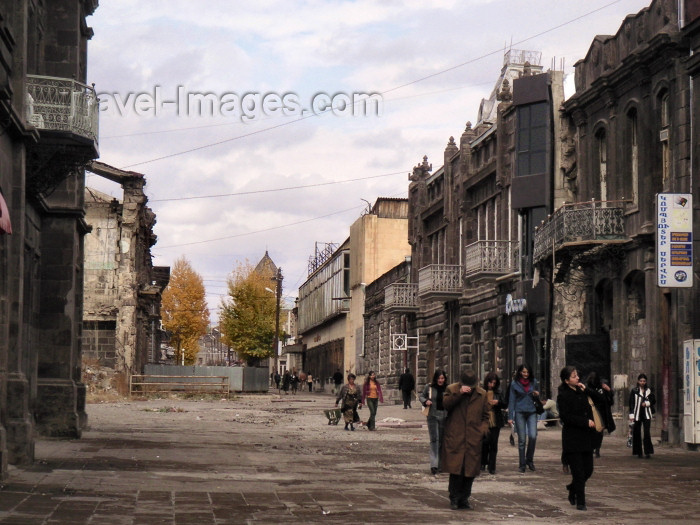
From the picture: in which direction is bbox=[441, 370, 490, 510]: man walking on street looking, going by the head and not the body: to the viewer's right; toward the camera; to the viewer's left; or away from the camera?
toward the camera

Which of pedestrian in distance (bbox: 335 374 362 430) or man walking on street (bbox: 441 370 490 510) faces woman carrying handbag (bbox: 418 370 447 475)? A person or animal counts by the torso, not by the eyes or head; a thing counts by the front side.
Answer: the pedestrian in distance

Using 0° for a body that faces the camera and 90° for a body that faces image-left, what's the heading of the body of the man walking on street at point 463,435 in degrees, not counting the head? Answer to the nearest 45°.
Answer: approximately 0°

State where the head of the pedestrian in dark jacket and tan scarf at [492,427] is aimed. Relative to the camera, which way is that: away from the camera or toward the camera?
toward the camera

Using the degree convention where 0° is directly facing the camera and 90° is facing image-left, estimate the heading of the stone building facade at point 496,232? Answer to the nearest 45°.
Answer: approximately 45°

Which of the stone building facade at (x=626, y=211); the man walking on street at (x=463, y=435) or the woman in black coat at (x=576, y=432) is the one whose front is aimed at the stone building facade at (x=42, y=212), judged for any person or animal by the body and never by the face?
the stone building facade at (x=626, y=211)

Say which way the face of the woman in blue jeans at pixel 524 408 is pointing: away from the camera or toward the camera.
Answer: toward the camera

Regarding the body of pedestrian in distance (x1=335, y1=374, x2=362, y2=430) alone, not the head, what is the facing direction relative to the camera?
toward the camera

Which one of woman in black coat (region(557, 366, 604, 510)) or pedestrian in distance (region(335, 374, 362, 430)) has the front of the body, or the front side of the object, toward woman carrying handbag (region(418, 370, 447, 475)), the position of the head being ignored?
the pedestrian in distance

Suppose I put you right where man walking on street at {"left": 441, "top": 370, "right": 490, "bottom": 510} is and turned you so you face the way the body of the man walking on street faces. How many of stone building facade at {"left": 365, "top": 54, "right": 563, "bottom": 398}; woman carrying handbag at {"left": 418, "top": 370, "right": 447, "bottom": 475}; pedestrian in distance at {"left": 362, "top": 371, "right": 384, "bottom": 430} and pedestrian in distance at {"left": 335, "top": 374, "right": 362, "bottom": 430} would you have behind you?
4

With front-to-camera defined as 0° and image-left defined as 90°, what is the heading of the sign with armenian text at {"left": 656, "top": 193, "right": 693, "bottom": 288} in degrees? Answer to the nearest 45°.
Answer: approximately 0°

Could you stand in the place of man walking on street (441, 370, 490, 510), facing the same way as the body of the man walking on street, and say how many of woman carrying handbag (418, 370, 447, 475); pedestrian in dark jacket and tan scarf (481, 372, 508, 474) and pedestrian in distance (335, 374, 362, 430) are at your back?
3

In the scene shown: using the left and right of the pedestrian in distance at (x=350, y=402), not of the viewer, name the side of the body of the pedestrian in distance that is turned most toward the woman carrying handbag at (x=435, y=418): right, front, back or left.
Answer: front

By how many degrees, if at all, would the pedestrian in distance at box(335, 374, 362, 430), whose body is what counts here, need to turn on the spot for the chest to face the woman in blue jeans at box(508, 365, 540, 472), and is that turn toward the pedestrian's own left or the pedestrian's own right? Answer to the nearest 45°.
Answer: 0° — they already face them

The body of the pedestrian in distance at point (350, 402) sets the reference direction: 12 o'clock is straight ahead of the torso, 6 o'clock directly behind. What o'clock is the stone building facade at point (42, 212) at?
The stone building facade is roughly at 1 o'clock from the pedestrian in distance.

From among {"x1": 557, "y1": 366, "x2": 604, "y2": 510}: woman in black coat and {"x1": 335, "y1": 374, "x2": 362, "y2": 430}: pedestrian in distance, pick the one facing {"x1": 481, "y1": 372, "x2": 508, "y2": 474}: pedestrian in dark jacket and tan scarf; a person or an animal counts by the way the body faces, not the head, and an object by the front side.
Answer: {"x1": 335, "y1": 374, "x2": 362, "y2": 430}: pedestrian in distance

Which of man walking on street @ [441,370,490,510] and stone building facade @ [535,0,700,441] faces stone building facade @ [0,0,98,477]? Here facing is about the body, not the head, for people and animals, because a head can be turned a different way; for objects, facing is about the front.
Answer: stone building facade @ [535,0,700,441]

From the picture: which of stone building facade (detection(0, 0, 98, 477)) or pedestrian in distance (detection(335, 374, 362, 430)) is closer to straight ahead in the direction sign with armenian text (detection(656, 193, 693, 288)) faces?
the stone building facade
